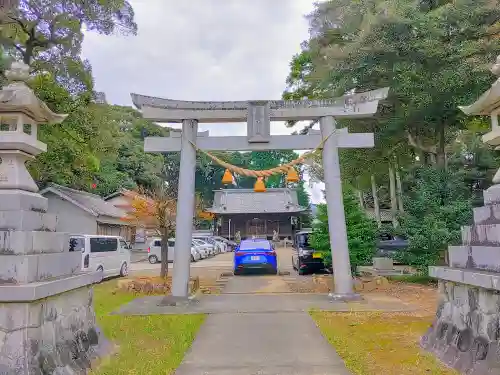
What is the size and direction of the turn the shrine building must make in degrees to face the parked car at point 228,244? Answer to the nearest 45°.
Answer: approximately 45° to its right

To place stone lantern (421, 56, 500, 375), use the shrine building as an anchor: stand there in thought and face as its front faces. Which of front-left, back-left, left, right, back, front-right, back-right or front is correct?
front

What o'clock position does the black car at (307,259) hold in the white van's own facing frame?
The black car is roughly at 2 o'clock from the white van.

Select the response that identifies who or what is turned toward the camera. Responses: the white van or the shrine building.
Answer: the shrine building

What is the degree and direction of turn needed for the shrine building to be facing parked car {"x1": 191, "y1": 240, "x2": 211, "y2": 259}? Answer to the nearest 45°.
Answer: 0° — it already faces it

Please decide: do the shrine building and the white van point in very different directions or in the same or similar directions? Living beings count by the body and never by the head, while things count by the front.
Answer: very different directions

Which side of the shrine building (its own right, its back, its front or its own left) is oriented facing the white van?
front

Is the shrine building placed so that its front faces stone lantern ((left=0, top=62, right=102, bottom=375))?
yes

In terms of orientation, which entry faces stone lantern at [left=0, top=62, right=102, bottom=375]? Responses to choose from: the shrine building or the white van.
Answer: the shrine building

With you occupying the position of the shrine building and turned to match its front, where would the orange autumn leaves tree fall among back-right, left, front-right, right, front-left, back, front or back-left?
front

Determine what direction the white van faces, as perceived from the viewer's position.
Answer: facing away from the viewer and to the right of the viewer

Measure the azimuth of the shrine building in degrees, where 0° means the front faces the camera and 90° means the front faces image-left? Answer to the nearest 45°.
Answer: approximately 0°

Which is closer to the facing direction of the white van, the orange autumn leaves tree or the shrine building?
the shrine building

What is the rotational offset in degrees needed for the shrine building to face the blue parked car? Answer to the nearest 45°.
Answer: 0° — it already faces it

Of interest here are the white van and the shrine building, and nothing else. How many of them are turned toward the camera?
1
